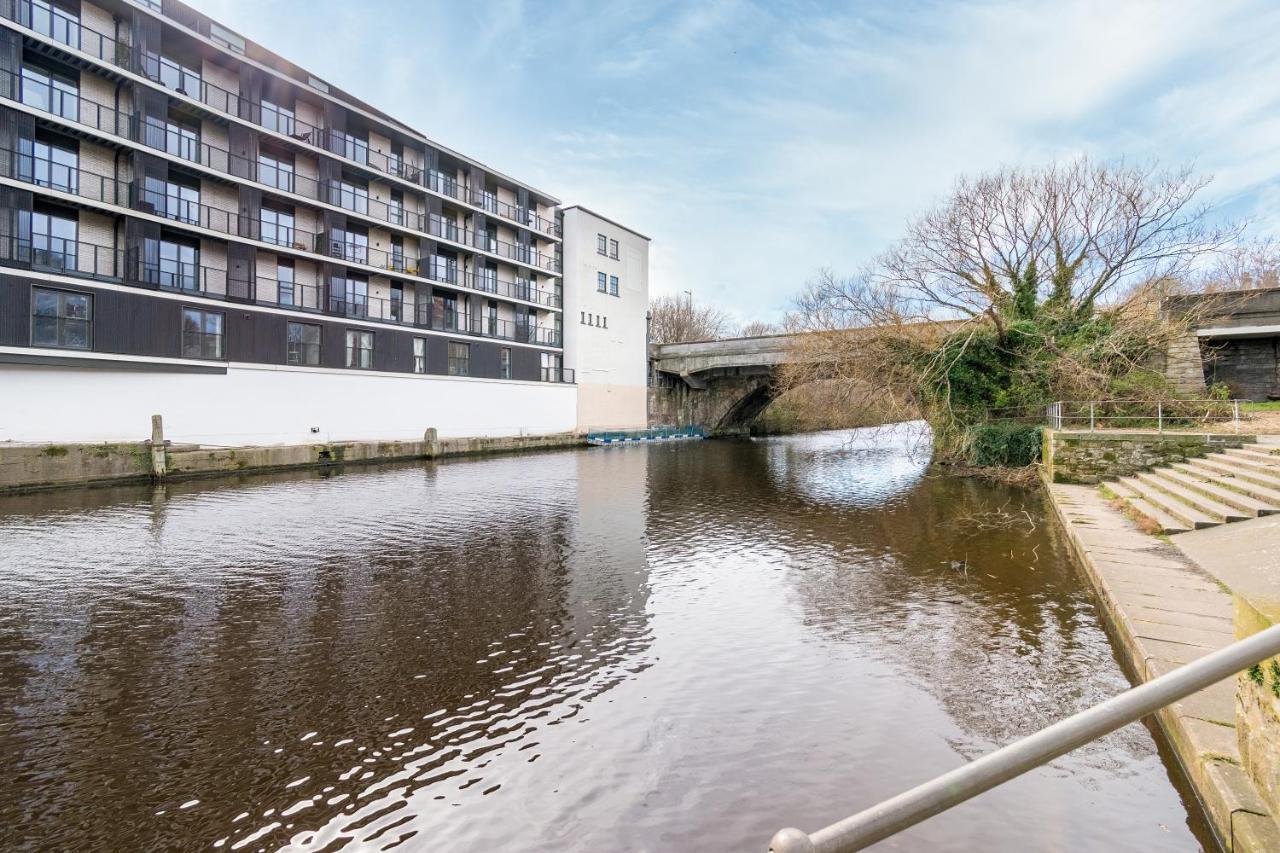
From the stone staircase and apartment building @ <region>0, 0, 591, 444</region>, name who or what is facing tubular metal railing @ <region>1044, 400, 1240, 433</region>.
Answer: the apartment building

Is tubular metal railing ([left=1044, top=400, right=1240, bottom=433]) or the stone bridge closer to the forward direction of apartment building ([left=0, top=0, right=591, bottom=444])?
the tubular metal railing

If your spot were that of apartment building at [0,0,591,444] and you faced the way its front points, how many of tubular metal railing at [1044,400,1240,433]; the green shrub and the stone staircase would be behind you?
0

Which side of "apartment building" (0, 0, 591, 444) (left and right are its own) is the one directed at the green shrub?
front

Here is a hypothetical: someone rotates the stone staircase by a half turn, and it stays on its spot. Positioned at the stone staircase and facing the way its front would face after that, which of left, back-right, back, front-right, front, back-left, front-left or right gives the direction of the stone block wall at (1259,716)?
back-right

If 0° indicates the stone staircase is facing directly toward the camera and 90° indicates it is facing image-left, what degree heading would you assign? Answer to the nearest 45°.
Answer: approximately 45°

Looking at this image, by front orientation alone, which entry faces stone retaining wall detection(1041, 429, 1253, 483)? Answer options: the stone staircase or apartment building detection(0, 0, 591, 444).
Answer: the apartment building

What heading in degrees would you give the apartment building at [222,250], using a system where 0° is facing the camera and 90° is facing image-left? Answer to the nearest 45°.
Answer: approximately 315°

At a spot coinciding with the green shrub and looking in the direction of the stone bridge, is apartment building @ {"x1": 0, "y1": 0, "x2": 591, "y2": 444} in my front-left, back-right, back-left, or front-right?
front-left

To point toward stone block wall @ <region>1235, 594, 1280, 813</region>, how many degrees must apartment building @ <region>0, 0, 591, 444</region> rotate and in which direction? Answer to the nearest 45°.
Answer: approximately 45° to its right

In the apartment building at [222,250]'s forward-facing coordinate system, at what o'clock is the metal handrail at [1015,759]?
The metal handrail is roughly at 1 o'clock from the apartment building.

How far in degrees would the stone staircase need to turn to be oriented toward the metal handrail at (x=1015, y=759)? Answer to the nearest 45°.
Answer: approximately 45° to its left

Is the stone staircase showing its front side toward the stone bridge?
no

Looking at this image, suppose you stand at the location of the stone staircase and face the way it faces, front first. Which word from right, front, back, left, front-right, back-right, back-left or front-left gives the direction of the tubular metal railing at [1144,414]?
back-right

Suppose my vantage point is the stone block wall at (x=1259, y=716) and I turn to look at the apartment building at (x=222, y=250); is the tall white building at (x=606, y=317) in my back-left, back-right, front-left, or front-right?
front-right

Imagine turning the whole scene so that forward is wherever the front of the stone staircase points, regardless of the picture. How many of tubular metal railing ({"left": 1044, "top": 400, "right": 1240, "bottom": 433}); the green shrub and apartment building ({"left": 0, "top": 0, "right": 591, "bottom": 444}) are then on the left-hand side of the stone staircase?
0

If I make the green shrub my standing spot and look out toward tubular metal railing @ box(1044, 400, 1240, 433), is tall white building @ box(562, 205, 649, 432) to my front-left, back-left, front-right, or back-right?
back-left

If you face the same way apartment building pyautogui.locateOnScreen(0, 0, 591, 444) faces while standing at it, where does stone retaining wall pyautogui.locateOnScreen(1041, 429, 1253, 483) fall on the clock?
The stone retaining wall is roughly at 12 o'clock from the apartment building.

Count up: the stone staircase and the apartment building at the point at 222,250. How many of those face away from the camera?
0

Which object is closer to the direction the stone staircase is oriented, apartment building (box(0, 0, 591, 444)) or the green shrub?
the apartment building

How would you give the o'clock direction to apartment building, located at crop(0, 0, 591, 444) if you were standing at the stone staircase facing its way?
The apartment building is roughly at 1 o'clock from the stone staircase.

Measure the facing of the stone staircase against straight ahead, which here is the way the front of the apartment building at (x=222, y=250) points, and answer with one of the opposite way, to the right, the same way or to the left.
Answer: the opposite way
